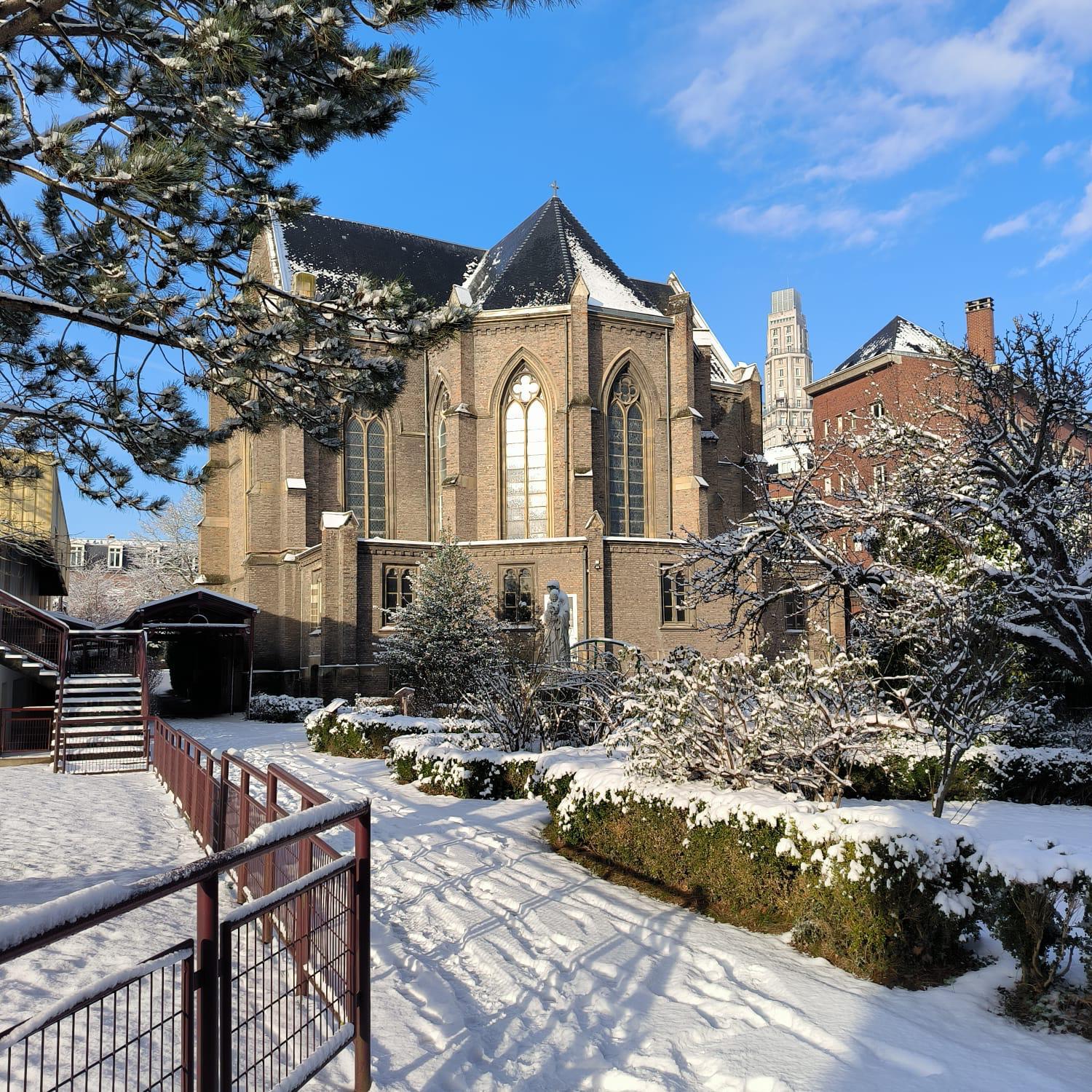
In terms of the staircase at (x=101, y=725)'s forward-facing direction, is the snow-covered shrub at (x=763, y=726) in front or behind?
in front

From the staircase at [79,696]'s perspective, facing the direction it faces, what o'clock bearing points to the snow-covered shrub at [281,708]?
The snow-covered shrub is roughly at 7 o'clock from the staircase.

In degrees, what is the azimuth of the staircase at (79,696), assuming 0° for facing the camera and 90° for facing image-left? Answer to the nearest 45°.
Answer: approximately 0°

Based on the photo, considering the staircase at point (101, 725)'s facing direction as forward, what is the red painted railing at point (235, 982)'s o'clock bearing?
The red painted railing is roughly at 12 o'clock from the staircase.

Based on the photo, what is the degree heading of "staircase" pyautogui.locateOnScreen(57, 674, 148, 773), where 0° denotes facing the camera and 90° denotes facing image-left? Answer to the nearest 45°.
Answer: approximately 0°

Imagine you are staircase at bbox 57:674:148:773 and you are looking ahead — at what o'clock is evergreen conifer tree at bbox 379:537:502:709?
The evergreen conifer tree is roughly at 8 o'clock from the staircase.

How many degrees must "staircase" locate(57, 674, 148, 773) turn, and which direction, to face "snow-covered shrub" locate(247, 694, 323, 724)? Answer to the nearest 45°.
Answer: approximately 135° to its left

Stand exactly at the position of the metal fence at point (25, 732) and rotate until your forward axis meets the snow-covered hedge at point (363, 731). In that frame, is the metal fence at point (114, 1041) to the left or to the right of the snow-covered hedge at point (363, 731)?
right

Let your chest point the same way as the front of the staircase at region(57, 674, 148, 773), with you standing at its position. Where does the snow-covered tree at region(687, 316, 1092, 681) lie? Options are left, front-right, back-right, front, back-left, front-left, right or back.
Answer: front-left
